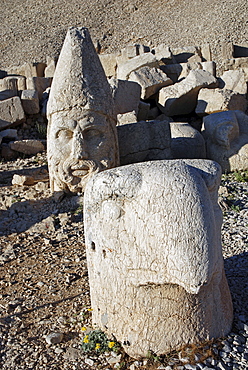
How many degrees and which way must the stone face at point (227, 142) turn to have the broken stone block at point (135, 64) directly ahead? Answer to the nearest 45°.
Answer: approximately 135° to its right

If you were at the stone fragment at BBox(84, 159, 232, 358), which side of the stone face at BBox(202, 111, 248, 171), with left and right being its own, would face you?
front

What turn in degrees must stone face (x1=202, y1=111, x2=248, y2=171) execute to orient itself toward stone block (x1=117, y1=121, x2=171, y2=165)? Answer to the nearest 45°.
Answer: approximately 45° to its right

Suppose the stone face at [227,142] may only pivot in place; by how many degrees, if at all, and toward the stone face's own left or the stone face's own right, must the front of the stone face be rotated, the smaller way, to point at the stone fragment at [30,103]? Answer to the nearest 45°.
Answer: approximately 90° to the stone face's own right

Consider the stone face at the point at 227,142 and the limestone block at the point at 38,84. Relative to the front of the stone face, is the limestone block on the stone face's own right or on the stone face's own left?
on the stone face's own right

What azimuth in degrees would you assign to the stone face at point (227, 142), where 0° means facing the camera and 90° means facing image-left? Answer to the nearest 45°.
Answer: approximately 0°

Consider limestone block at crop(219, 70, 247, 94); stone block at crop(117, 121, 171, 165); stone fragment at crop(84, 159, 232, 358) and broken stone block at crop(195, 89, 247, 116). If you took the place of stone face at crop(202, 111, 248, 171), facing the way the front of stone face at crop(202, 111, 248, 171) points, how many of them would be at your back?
2

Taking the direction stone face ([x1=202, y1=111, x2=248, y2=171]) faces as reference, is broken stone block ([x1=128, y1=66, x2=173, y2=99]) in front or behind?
behind

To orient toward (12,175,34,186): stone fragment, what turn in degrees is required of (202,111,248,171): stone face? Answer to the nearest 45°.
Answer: approximately 45° to its right

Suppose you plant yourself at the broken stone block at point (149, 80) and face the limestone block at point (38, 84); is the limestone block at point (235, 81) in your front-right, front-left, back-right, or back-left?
back-right

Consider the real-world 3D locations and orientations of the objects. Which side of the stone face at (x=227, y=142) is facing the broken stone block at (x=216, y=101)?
back

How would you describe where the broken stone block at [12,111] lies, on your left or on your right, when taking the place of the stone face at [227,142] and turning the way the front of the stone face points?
on your right

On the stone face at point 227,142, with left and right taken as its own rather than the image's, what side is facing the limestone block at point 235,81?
back

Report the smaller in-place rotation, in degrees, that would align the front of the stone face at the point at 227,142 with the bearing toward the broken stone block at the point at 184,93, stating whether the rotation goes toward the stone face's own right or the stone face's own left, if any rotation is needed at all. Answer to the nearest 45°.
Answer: approximately 180°
